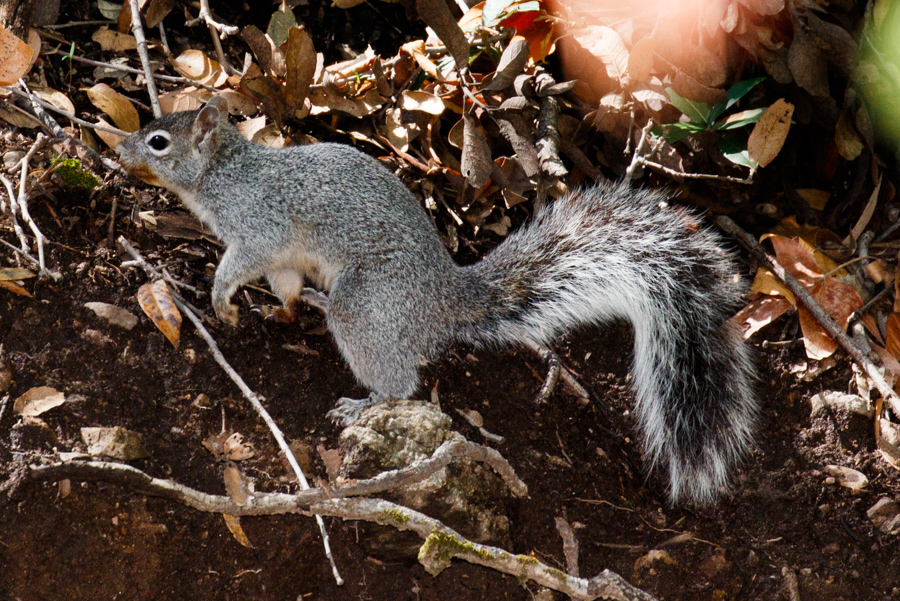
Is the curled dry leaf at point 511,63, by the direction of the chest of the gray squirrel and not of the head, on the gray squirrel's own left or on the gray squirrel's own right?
on the gray squirrel's own right

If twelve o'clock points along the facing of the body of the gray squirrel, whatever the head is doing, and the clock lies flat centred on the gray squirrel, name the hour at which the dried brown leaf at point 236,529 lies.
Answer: The dried brown leaf is roughly at 10 o'clock from the gray squirrel.

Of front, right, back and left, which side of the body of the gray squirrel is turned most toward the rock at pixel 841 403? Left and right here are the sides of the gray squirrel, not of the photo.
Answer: back

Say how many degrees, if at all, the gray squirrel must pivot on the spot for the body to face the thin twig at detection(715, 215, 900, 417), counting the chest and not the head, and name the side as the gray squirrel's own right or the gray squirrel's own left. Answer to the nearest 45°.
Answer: approximately 180°

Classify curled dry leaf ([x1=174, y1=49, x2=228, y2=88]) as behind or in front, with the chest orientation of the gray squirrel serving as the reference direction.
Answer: in front

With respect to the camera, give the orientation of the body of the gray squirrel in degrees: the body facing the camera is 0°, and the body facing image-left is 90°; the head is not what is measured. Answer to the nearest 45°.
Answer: approximately 90°

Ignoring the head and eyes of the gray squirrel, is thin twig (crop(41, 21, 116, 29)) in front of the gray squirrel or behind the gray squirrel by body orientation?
in front

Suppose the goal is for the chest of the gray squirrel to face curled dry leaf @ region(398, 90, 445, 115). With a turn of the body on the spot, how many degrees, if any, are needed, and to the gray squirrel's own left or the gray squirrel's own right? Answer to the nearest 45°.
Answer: approximately 90° to the gray squirrel's own right

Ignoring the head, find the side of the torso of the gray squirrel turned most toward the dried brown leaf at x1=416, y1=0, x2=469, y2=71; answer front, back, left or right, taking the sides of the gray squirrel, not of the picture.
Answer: right

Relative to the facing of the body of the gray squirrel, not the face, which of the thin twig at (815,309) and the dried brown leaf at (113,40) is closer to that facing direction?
the dried brown leaf

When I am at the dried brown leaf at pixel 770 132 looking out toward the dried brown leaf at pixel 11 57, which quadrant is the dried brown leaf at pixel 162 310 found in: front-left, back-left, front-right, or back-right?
front-left

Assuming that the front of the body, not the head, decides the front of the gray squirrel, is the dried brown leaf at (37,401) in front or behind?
in front

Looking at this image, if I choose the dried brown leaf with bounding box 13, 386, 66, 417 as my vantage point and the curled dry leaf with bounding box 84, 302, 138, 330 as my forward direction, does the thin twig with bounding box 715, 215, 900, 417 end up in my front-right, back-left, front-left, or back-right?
front-right

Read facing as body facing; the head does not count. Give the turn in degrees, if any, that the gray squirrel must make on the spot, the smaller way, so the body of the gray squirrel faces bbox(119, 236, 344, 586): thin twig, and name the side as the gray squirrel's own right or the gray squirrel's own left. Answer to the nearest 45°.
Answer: approximately 45° to the gray squirrel's own left

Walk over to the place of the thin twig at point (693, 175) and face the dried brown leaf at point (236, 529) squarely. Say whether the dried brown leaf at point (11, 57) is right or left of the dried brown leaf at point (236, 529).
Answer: right

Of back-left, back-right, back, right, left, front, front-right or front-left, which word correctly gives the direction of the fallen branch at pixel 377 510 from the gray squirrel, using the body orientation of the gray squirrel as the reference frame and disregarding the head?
left

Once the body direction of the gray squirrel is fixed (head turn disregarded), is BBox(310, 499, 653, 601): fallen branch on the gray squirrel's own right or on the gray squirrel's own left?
on the gray squirrel's own left

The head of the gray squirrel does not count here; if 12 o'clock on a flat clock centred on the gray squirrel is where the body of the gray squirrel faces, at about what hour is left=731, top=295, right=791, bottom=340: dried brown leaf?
The dried brown leaf is roughly at 6 o'clock from the gray squirrel.
